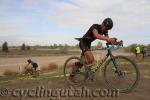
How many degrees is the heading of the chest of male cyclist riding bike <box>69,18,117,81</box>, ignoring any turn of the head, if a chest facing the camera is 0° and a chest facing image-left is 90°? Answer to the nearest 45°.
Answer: approximately 270°
